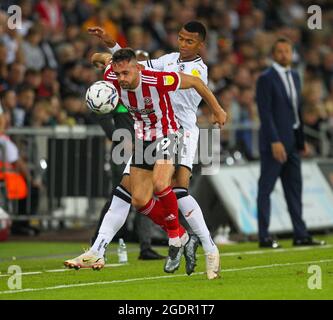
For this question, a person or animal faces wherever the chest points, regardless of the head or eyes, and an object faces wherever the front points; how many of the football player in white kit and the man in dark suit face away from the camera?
0

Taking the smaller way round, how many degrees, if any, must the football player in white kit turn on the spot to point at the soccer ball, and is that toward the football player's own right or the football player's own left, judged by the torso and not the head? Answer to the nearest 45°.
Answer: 0° — they already face it

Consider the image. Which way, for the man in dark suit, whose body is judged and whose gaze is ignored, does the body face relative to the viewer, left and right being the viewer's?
facing the viewer and to the right of the viewer

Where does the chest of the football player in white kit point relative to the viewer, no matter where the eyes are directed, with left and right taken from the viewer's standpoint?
facing the viewer and to the left of the viewer

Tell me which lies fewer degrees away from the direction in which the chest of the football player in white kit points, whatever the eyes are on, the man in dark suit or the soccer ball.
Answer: the soccer ball
